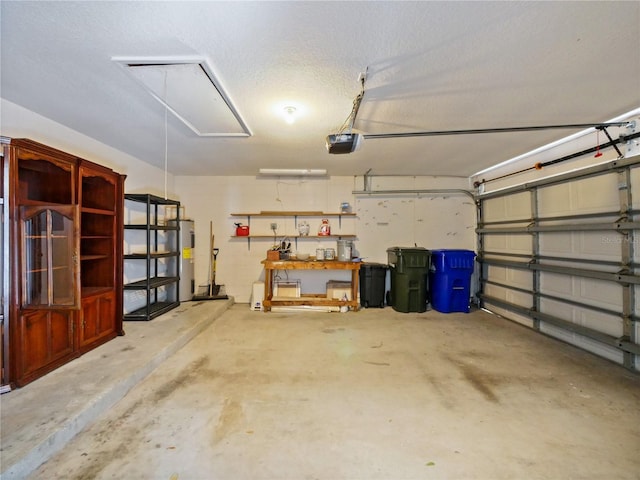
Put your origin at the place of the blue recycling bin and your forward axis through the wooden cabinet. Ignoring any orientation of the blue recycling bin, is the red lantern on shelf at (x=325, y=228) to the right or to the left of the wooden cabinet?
right

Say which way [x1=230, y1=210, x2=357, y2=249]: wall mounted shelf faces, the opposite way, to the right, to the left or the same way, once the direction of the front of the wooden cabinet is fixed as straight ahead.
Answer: to the right

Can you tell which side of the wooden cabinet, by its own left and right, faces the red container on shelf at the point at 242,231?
left

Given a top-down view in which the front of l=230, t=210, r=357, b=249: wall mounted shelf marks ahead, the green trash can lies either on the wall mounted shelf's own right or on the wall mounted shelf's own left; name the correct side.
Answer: on the wall mounted shelf's own left

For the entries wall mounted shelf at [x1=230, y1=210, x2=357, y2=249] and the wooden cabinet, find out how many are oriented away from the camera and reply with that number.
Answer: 0

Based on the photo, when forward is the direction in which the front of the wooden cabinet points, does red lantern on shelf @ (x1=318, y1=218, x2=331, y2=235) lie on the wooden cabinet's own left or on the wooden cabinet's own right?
on the wooden cabinet's own left

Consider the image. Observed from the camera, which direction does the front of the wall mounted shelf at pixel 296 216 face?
facing the viewer

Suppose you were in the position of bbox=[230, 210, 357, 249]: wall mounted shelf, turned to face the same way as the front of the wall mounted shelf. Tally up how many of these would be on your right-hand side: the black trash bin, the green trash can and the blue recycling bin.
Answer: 0

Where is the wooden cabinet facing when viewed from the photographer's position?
facing the viewer and to the right of the viewer

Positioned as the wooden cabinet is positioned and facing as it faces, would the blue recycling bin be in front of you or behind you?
in front

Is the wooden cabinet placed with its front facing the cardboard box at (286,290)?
no

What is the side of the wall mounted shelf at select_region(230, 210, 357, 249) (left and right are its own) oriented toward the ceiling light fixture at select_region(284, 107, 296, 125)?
front

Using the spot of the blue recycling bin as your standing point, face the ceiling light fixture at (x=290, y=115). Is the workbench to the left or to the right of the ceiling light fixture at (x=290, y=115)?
right

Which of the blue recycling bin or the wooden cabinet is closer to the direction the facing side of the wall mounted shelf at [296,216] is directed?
the wooden cabinet

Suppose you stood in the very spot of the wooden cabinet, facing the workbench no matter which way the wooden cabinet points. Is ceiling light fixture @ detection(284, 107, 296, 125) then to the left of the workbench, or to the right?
right
